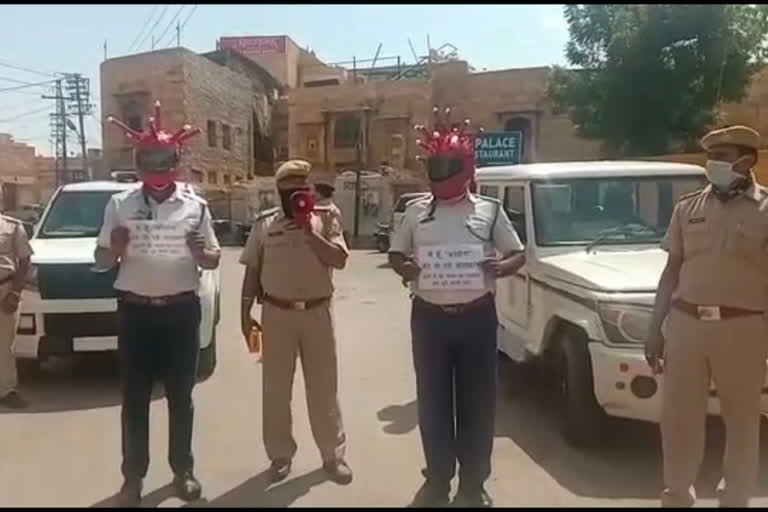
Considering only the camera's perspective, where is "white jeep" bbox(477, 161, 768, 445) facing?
facing the viewer and to the right of the viewer

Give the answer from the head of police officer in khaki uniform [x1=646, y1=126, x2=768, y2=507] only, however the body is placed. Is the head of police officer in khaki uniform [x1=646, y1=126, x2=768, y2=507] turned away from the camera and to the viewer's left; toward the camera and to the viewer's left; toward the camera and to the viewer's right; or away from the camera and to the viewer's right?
toward the camera and to the viewer's left

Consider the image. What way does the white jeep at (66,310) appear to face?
toward the camera

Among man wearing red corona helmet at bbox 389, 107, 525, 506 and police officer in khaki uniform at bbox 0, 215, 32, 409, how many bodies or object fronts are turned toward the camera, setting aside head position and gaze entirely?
2

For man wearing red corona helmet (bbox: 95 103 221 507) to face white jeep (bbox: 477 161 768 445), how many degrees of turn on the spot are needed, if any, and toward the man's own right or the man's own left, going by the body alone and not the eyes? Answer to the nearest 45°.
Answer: approximately 90° to the man's own left

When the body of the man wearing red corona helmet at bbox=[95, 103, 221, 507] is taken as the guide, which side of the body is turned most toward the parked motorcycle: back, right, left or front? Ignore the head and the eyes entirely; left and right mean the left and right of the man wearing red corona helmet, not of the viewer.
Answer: back

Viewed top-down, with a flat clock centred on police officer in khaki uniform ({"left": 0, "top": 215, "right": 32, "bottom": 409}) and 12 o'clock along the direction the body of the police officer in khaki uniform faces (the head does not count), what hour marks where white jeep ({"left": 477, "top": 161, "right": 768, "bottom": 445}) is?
The white jeep is roughly at 10 o'clock from the police officer in khaki uniform.

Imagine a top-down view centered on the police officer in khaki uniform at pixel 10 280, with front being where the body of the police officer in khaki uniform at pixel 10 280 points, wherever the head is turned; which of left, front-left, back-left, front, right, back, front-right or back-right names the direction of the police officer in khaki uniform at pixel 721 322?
front-left

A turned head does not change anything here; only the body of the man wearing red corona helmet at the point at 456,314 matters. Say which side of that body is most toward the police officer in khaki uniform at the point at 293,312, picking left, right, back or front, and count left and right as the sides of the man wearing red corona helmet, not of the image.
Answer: right

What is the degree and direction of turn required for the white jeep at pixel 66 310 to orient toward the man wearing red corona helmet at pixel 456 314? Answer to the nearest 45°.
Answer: approximately 45° to its left

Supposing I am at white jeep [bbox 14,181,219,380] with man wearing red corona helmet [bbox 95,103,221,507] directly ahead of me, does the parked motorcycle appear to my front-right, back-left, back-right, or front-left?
back-left

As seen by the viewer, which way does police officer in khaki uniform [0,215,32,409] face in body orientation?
toward the camera

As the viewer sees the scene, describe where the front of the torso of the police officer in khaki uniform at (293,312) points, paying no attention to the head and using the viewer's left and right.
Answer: facing the viewer
